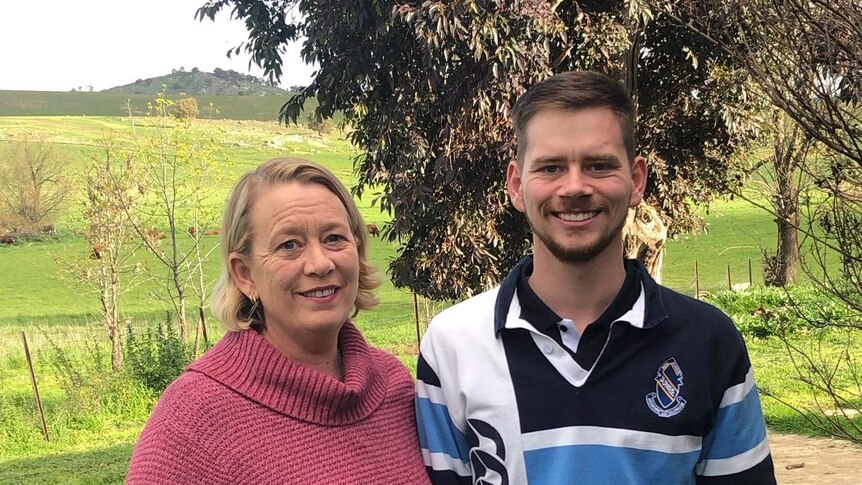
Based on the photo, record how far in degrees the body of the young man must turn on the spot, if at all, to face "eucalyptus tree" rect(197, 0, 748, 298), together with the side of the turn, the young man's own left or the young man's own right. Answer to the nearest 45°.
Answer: approximately 180°

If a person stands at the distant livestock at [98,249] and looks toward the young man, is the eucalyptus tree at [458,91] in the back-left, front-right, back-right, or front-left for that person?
front-left

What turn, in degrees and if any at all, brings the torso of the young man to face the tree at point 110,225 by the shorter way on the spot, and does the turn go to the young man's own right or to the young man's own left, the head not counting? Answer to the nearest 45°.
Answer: approximately 135° to the young man's own right

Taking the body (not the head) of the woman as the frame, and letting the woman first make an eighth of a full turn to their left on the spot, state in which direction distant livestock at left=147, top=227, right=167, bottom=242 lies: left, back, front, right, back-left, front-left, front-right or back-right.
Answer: left

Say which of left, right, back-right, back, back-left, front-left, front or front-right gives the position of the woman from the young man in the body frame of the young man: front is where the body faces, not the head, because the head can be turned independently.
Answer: right

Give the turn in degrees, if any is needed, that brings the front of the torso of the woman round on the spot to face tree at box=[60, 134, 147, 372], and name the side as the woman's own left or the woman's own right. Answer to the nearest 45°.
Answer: approximately 135° to the woman's own left

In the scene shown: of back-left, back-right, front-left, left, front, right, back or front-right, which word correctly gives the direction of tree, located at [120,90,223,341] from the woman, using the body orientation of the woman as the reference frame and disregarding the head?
back-left

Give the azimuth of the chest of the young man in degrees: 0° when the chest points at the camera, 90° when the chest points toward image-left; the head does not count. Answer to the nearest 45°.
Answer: approximately 0°

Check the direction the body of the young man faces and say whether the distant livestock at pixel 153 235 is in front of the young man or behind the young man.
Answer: behind

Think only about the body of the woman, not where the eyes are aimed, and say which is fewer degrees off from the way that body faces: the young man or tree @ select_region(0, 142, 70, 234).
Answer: the young man

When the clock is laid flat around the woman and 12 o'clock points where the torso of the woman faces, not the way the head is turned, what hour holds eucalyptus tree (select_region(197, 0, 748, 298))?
The eucalyptus tree is roughly at 8 o'clock from the woman.

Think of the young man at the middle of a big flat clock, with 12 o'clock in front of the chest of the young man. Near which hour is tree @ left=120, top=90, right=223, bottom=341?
The tree is roughly at 5 o'clock from the young man.

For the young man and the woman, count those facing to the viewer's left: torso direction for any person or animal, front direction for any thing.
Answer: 0

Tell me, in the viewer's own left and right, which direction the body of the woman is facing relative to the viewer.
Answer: facing the viewer and to the right of the viewer
